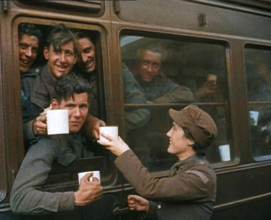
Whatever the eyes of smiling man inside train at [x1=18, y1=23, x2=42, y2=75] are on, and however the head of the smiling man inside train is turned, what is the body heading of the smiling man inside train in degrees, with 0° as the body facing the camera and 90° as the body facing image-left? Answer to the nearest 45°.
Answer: approximately 0°

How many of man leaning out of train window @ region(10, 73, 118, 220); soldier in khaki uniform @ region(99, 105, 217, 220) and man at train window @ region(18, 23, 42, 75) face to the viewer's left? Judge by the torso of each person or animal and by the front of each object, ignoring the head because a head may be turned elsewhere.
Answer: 1

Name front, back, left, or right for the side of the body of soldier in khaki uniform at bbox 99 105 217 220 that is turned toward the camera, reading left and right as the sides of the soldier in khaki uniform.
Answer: left

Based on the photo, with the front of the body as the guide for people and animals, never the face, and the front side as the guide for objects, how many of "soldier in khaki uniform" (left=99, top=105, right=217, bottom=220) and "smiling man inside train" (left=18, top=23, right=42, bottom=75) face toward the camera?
1

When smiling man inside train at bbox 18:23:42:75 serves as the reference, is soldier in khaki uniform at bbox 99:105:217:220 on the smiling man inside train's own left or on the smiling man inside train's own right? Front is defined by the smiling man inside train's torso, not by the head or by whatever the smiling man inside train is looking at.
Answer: on the smiling man inside train's own left

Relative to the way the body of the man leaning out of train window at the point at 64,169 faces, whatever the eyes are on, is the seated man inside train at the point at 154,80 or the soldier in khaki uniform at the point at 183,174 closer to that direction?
the soldier in khaki uniform

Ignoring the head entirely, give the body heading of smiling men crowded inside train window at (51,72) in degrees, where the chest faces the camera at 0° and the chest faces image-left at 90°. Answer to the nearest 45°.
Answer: approximately 315°

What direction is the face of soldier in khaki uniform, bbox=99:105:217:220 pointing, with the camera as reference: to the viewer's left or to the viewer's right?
to the viewer's left
